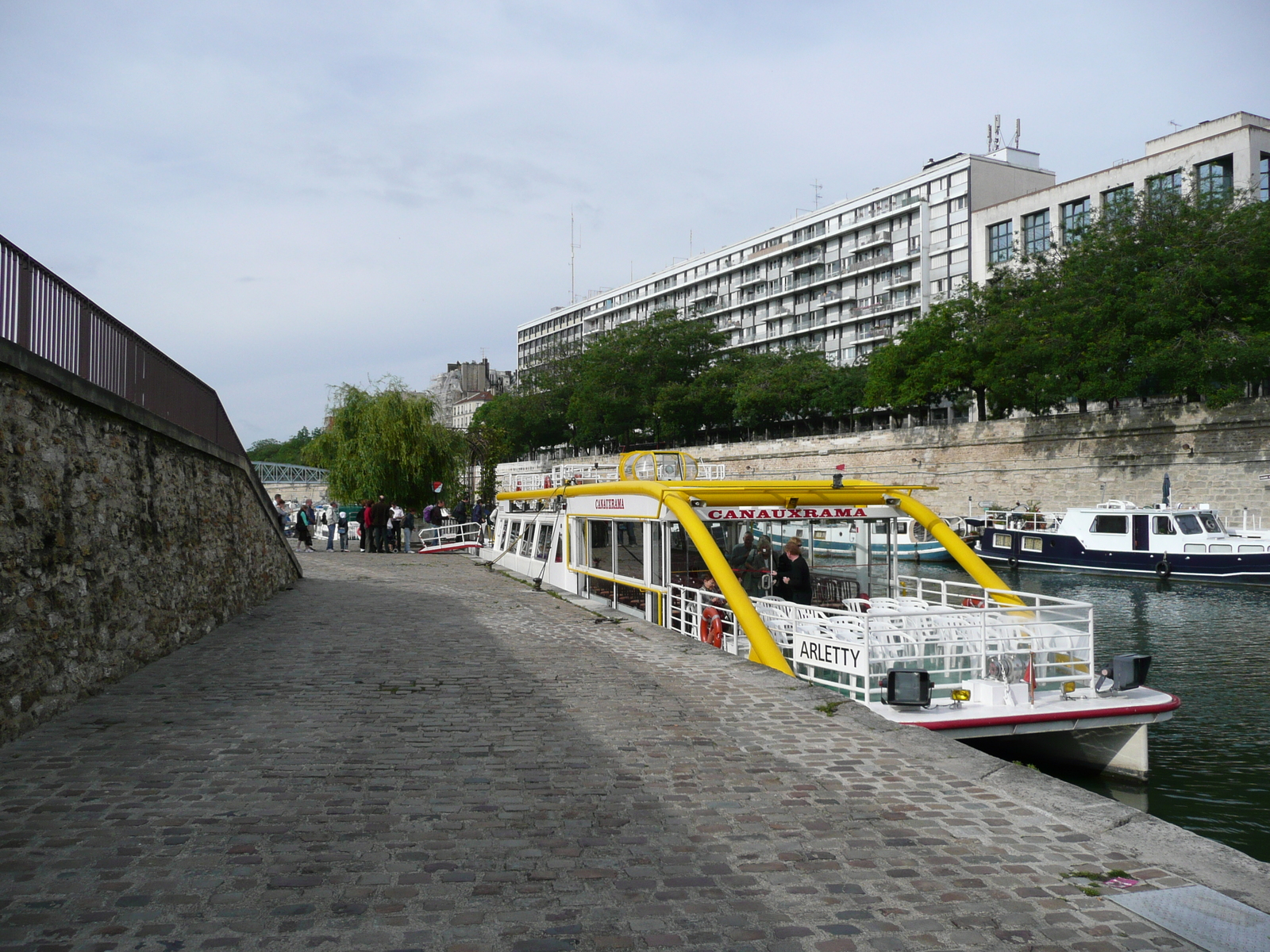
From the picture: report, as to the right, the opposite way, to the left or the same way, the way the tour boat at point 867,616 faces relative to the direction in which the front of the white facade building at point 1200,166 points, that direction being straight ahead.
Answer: to the left

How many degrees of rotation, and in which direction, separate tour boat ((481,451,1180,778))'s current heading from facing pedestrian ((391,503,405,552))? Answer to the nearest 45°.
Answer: approximately 180°

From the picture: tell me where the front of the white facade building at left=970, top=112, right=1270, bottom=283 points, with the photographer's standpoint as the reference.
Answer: facing the viewer and to the left of the viewer

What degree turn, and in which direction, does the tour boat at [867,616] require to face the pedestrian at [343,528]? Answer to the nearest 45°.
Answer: approximately 180°

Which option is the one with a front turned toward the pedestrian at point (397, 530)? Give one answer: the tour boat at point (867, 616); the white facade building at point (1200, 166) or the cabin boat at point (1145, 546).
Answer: the white facade building

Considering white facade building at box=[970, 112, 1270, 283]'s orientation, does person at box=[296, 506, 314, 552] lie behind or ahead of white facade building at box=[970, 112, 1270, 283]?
ahead

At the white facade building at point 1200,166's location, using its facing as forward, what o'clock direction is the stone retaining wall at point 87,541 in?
The stone retaining wall is roughly at 11 o'clock from the white facade building.

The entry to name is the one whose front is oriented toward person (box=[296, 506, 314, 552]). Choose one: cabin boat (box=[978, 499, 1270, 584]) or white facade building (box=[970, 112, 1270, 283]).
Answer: the white facade building

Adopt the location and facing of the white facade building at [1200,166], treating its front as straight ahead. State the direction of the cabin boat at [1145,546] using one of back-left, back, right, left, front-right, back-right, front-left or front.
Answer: front-left

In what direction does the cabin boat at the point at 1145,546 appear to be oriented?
to the viewer's right

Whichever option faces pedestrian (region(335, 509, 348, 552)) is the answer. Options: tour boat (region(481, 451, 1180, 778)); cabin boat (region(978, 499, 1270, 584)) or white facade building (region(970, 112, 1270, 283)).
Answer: the white facade building

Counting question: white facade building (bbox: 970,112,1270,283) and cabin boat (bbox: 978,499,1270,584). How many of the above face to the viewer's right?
1

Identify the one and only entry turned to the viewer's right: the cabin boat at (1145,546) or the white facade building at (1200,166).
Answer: the cabin boat

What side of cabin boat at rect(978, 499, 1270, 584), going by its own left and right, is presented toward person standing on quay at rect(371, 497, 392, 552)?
right

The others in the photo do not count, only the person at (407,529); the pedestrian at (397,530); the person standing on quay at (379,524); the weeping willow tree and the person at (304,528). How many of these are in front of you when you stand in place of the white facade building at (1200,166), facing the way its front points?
5
